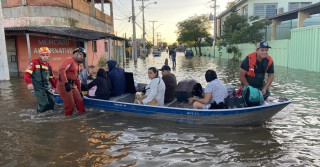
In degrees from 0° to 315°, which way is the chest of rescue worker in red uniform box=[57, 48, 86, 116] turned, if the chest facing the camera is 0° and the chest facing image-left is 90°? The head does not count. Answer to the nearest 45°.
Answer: approximately 315°

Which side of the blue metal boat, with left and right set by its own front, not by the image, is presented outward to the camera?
right

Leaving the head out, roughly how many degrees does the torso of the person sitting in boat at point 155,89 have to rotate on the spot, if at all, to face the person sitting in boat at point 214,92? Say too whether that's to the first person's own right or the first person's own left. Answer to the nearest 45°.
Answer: approximately 135° to the first person's own left

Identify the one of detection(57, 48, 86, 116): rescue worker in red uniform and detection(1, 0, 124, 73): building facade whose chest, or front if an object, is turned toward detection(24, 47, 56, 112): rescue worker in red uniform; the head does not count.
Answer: the building facade
